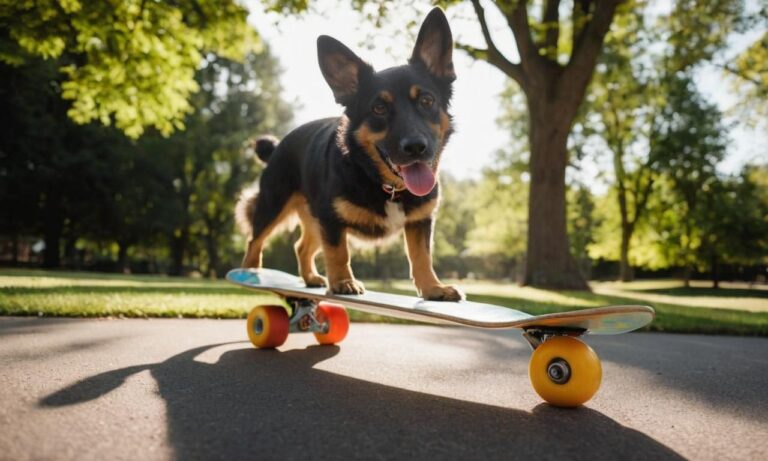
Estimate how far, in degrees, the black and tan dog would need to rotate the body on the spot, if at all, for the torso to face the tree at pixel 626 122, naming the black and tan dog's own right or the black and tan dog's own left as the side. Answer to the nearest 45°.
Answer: approximately 90° to the black and tan dog's own left

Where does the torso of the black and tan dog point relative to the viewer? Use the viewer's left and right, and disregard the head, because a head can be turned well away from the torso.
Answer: facing the viewer and to the right of the viewer

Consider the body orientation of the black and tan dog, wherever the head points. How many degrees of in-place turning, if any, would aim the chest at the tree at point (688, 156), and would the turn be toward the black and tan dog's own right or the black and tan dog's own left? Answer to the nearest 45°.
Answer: approximately 90° to the black and tan dog's own left

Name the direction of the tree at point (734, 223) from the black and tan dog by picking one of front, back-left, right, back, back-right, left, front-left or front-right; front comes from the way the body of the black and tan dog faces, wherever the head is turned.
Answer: left
